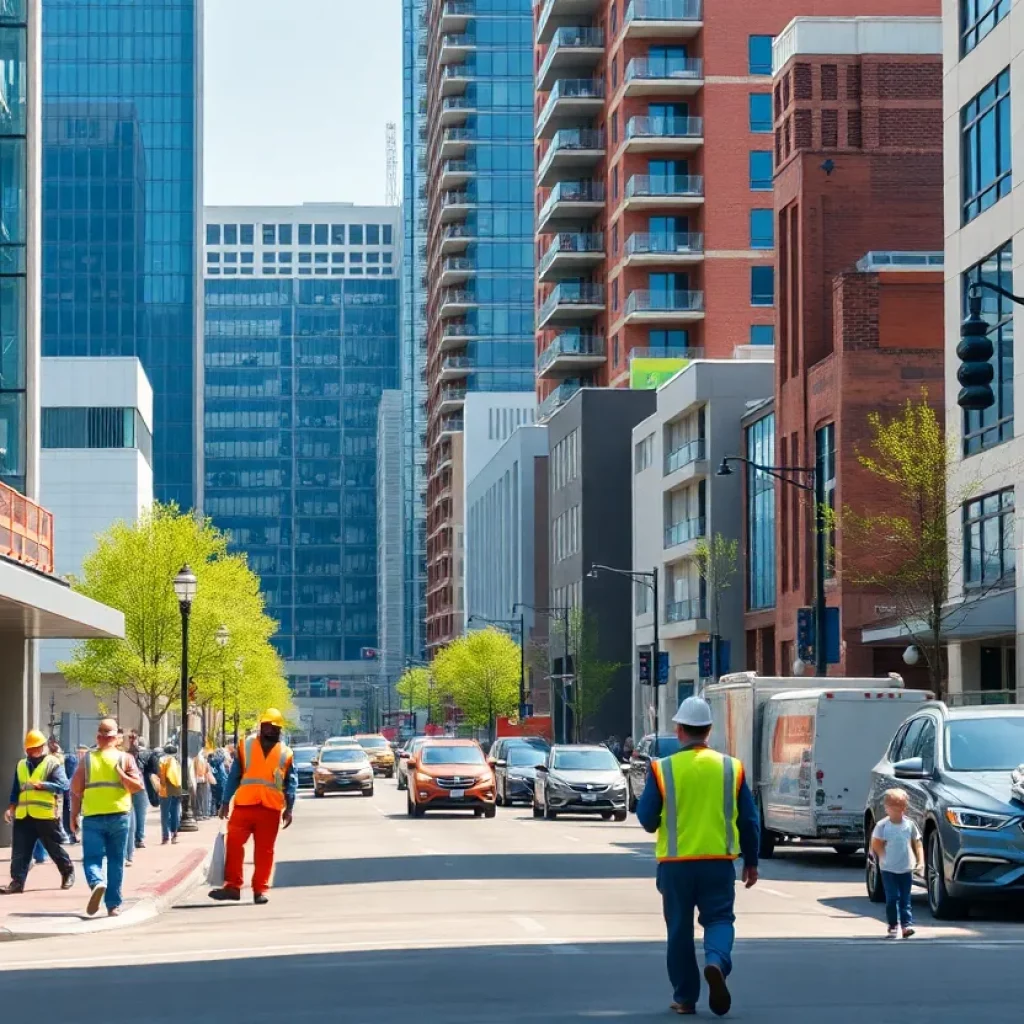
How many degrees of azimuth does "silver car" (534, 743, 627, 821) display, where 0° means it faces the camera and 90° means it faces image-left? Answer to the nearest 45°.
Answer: approximately 0°

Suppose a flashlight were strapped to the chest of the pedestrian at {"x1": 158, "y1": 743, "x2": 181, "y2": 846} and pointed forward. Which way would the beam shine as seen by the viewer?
away from the camera

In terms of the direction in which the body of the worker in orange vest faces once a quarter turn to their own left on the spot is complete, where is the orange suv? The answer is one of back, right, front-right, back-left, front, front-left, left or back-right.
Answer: left

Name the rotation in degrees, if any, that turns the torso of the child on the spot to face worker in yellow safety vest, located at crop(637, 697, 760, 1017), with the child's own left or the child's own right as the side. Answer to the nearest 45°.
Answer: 0° — they already face them

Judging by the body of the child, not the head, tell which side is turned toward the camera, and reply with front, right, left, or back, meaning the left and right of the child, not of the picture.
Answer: front

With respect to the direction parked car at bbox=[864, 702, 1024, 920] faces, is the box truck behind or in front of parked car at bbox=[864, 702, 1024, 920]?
behind

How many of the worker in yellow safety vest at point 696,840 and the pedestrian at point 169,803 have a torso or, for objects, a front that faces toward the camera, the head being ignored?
0

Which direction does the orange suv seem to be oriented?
toward the camera

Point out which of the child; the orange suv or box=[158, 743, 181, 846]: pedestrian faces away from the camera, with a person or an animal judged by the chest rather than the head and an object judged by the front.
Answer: the pedestrian

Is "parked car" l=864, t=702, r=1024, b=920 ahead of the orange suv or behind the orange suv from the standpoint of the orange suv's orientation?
ahead
